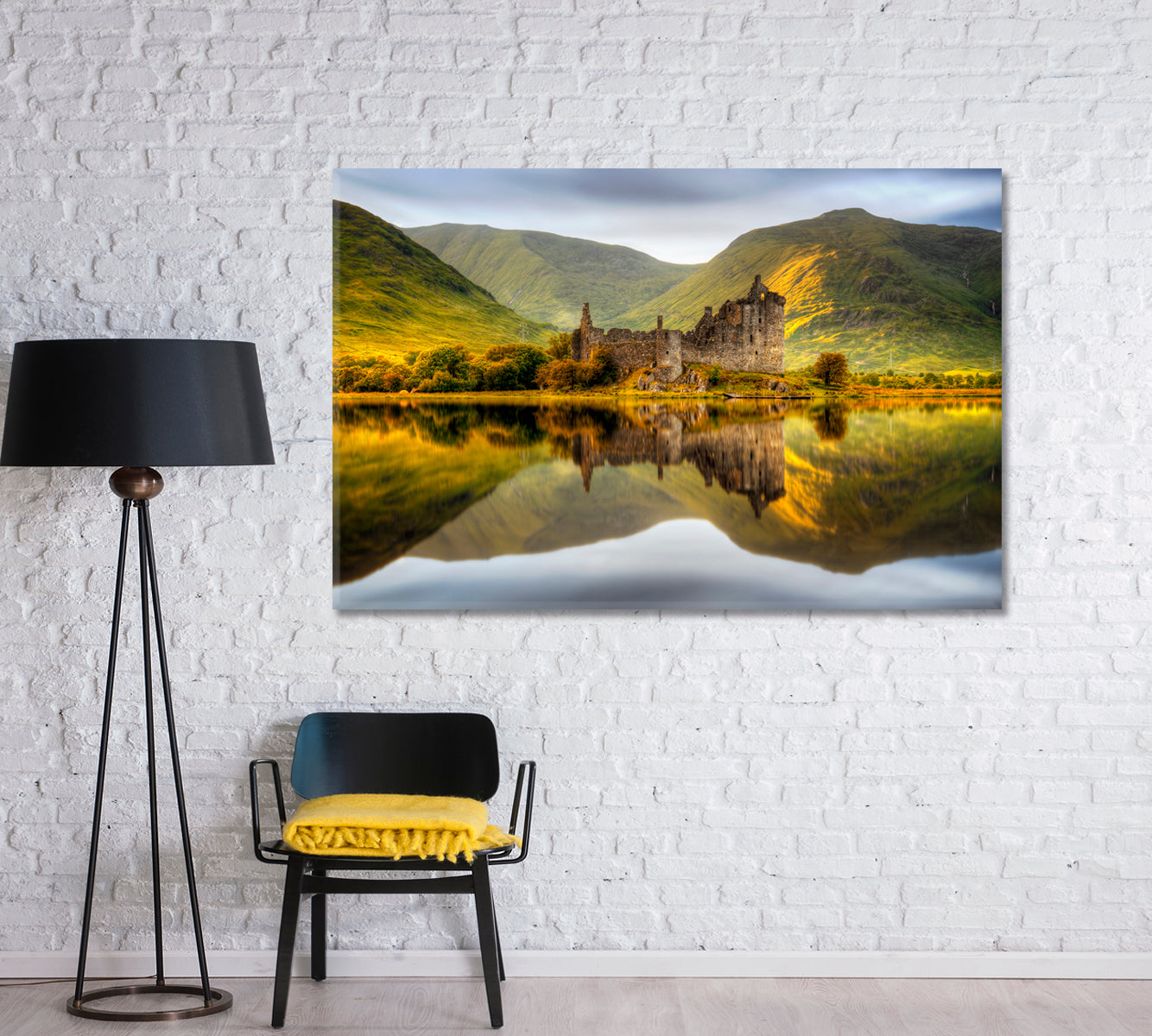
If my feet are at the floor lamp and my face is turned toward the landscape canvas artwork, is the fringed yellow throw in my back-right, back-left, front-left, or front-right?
front-right

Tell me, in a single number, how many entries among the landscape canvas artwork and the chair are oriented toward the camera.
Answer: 2

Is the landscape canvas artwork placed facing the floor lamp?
no

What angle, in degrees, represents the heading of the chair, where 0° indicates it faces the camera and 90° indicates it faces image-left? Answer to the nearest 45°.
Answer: approximately 0°

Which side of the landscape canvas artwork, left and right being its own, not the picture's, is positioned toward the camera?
front

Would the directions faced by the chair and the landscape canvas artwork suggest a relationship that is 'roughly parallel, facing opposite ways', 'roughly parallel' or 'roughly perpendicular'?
roughly parallel
